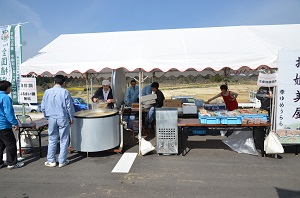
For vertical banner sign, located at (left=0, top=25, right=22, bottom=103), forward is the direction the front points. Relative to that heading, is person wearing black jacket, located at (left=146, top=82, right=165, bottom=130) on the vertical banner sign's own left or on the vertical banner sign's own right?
on the vertical banner sign's own left

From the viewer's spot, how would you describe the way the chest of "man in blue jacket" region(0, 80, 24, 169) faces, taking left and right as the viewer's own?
facing to the right of the viewer

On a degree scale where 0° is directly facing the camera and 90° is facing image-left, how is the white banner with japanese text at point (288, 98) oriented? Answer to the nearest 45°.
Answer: approximately 0°

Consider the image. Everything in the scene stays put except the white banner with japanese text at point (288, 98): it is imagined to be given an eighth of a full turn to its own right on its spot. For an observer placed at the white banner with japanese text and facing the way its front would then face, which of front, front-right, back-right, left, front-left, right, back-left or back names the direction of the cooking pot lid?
front-right
